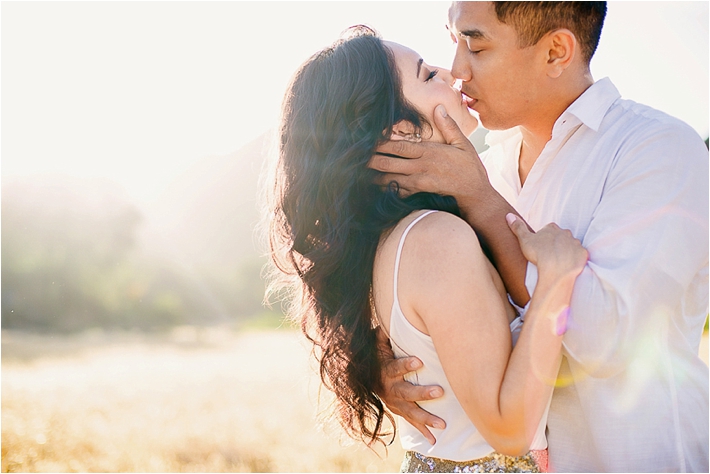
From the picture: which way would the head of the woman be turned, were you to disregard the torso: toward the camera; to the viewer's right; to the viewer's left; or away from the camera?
to the viewer's right

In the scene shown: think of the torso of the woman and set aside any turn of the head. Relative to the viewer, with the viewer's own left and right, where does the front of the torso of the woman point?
facing to the right of the viewer
